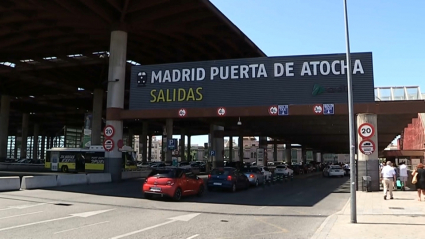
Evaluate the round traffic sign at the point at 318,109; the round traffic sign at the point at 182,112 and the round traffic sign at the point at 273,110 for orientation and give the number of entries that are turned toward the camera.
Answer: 3

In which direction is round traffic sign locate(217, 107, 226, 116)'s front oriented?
toward the camera

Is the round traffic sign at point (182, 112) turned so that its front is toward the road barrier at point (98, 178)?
no

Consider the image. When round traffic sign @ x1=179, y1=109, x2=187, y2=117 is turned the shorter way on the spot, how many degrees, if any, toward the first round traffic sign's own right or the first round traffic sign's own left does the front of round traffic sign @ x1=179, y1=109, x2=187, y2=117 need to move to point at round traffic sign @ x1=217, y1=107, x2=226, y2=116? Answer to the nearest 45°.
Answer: approximately 90° to the first round traffic sign's own left

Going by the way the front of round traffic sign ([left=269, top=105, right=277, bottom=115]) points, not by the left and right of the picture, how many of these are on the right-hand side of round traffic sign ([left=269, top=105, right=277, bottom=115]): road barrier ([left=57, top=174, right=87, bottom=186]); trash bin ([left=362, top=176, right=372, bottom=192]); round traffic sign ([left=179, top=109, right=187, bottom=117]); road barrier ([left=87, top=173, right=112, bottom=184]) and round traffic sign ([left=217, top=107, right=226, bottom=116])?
4

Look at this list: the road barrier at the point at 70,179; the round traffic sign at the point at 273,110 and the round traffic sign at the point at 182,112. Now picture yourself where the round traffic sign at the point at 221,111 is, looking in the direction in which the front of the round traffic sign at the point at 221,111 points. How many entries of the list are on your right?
2

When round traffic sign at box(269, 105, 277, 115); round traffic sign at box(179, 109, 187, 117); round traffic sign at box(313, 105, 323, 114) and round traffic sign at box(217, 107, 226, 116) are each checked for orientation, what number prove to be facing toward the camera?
4

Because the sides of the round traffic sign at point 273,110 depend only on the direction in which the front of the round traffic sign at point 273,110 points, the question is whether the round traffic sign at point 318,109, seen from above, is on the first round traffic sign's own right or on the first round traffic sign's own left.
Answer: on the first round traffic sign's own left

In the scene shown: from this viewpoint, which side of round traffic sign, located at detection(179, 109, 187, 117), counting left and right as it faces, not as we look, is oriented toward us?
front

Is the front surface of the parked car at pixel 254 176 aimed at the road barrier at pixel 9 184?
no

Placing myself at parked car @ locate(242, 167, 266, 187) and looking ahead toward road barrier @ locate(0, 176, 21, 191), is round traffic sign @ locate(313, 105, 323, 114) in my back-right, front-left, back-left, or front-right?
back-left
